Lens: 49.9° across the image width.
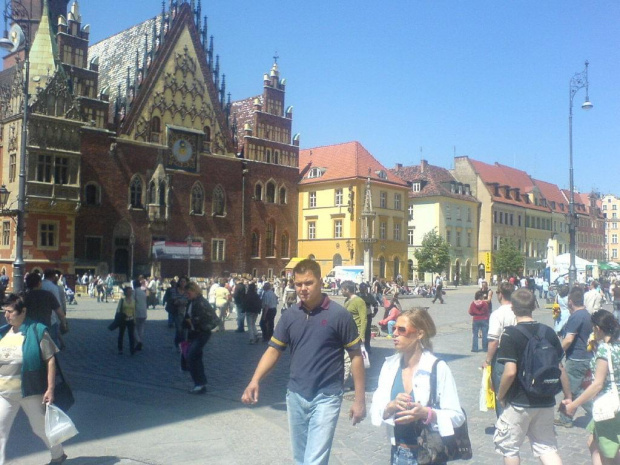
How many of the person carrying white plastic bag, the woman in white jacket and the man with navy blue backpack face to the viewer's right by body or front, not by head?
0

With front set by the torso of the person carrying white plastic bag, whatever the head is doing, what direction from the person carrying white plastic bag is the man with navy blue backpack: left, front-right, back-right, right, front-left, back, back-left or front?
left

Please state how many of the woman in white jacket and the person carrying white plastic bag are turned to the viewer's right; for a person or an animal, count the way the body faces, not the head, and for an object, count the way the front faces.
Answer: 0

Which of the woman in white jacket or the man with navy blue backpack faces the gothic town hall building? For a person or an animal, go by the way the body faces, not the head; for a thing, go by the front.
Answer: the man with navy blue backpack

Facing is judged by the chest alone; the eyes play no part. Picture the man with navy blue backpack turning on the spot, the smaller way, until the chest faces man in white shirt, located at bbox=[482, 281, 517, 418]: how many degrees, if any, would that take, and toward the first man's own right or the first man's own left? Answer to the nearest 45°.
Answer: approximately 45° to the first man's own right

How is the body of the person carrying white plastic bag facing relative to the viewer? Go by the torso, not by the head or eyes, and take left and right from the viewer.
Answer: facing the viewer and to the left of the viewer

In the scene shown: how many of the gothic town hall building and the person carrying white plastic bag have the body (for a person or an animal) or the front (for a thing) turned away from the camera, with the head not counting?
0

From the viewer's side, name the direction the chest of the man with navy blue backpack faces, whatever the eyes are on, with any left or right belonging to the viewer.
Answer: facing away from the viewer and to the left of the viewer

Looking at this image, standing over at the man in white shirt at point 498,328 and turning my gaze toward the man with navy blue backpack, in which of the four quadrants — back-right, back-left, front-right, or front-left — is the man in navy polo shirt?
front-right

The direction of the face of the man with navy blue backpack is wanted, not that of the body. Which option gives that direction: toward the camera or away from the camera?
away from the camera

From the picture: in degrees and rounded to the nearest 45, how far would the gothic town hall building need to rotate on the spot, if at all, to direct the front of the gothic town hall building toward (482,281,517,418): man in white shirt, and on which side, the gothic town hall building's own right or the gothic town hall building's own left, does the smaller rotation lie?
approximately 45° to the gothic town hall building's own right

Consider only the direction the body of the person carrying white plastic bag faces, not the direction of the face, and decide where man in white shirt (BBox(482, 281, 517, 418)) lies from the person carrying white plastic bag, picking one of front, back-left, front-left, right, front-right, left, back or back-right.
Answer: back-left

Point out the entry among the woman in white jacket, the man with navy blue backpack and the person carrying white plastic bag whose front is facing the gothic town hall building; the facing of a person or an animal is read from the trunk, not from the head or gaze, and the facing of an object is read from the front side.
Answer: the man with navy blue backpack

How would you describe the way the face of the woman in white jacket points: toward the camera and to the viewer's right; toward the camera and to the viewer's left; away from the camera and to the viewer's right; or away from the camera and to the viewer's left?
toward the camera and to the viewer's left

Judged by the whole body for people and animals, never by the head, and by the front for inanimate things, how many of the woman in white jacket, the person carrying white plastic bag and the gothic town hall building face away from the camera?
0

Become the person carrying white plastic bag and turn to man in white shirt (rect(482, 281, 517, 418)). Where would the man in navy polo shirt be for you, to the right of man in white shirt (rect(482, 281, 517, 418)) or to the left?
right

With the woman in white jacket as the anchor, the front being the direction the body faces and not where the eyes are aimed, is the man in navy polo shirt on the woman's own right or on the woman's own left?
on the woman's own right

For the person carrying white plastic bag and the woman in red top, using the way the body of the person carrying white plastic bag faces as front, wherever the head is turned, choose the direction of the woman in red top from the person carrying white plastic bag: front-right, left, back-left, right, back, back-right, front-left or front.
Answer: back

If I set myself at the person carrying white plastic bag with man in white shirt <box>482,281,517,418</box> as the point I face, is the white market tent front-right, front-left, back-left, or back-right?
front-left

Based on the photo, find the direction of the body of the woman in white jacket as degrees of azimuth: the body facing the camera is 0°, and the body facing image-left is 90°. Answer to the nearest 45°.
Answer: approximately 45°

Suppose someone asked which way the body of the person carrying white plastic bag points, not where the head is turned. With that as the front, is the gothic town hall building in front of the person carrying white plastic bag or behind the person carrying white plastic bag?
behind

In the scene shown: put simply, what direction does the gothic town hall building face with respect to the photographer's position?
facing the viewer and to the right of the viewer
